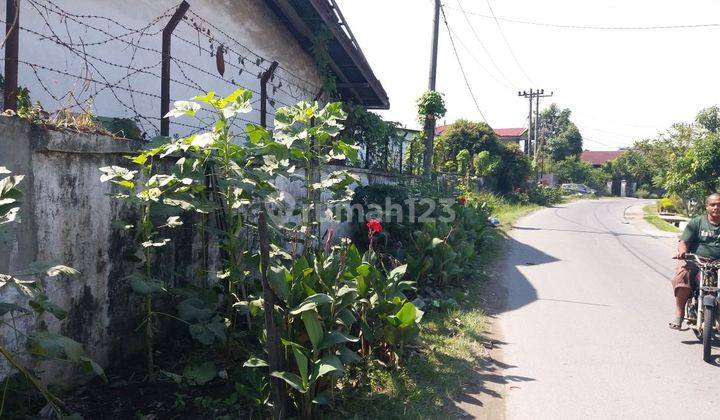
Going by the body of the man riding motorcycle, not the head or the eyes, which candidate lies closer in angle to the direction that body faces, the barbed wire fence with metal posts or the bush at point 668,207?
the barbed wire fence with metal posts

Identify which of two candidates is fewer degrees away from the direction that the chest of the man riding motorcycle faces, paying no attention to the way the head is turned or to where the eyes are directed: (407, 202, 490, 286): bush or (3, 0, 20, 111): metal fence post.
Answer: the metal fence post

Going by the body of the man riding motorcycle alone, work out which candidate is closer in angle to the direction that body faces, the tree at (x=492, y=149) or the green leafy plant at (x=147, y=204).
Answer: the green leafy plant

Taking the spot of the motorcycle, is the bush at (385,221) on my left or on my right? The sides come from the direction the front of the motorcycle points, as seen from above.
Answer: on my right

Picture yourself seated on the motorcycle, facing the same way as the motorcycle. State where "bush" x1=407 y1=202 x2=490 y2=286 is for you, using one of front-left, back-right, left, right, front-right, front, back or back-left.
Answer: right

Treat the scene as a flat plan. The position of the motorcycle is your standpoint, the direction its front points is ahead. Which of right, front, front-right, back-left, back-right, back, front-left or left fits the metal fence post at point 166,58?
front-right

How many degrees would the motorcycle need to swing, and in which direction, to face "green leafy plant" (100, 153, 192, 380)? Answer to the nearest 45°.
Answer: approximately 45° to its right

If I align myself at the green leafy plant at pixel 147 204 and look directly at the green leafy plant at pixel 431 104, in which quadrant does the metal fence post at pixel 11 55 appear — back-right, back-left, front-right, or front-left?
back-left

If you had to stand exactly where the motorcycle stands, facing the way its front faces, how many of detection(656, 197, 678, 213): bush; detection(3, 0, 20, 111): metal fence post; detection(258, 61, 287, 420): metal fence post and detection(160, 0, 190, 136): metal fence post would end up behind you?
1

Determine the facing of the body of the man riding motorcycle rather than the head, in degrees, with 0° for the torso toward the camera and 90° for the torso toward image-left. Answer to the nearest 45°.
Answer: approximately 0°
